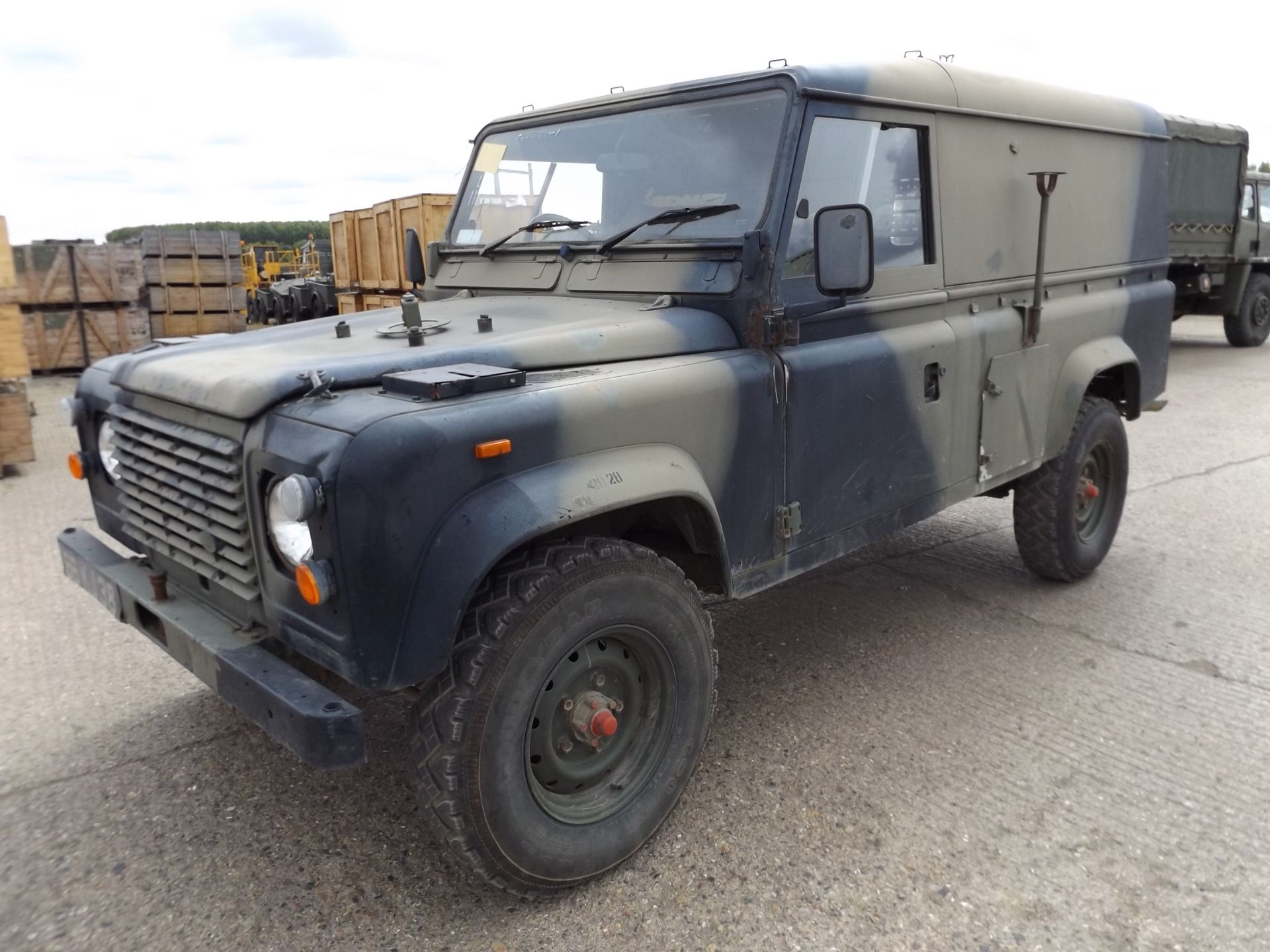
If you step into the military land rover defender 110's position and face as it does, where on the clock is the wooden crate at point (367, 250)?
The wooden crate is roughly at 4 o'clock from the military land rover defender 110.

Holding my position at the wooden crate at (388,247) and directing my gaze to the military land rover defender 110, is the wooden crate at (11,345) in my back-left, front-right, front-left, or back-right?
front-right

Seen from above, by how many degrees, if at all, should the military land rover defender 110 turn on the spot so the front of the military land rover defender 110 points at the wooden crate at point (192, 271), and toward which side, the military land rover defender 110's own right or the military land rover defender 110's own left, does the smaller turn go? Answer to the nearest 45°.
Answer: approximately 90° to the military land rover defender 110's own right

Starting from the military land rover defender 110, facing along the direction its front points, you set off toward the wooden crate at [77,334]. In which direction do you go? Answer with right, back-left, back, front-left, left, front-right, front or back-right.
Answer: right

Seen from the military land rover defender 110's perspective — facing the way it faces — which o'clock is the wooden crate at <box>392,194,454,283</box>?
The wooden crate is roughly at 4 o'clock from the military land rover defender 110.

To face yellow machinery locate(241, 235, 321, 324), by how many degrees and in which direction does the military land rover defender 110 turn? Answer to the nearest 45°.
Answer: approximately 135° to its right

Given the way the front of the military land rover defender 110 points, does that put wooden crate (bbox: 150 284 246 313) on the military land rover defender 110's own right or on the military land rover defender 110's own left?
on the military land rover defender 110's own right

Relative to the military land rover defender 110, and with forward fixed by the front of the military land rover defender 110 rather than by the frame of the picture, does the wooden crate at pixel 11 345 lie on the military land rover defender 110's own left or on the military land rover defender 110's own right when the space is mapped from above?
on the military land rover defender 110's own right

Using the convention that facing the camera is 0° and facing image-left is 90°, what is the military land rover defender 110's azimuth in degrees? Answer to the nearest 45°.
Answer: approximately 45°

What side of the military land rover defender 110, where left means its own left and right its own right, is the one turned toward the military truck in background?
back

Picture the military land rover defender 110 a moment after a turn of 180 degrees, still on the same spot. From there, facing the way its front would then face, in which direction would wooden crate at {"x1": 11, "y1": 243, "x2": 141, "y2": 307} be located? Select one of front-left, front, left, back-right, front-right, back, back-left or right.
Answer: left

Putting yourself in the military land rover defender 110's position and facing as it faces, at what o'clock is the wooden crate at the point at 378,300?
The wooden crate is roughly at 4 o'clock from the military land rover defender 110.

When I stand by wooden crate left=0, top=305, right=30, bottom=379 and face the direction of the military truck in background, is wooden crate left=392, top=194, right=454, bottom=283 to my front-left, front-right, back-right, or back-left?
front-left

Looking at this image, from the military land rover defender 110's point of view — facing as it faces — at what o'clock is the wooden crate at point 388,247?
The wooden crate is roughly at 4 o'clock from the military land rover defender 110.

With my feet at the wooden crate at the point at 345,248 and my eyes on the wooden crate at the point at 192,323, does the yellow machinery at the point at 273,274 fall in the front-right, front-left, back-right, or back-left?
front-right
